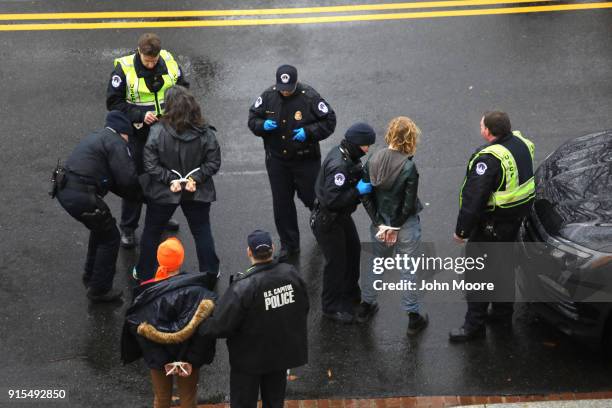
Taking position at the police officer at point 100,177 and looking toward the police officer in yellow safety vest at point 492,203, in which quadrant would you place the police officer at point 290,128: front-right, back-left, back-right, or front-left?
front-left

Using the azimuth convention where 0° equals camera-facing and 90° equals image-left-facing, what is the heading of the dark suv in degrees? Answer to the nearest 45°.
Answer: approximately 45°

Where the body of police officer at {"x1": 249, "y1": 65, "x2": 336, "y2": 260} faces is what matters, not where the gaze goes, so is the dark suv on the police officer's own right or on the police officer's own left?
on the police officer's own left

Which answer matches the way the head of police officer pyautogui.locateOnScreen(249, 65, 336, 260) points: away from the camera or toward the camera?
toward the camera

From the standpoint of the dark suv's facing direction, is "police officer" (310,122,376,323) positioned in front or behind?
in front

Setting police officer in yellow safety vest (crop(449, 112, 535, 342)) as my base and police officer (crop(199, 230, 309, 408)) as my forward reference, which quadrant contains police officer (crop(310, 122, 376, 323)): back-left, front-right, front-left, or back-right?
front-right

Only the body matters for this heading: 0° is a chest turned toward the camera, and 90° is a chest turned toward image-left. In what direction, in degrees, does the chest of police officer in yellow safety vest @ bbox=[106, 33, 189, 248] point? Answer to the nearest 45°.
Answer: approximately 315°

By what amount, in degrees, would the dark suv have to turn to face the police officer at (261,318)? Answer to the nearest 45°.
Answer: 0° — it already faces them

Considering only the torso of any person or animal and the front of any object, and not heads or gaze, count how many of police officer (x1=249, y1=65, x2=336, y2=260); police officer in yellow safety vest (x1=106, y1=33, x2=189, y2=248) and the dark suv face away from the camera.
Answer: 0

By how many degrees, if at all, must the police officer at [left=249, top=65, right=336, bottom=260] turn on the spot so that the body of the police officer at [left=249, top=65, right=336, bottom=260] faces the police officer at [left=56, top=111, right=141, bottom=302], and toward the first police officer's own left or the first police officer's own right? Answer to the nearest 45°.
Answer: approximately 90° to the first police officer's own right

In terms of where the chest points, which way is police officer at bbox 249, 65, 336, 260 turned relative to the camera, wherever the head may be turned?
toward the camera

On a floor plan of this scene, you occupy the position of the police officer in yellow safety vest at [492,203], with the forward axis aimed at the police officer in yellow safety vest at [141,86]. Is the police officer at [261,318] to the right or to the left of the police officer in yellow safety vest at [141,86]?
left
